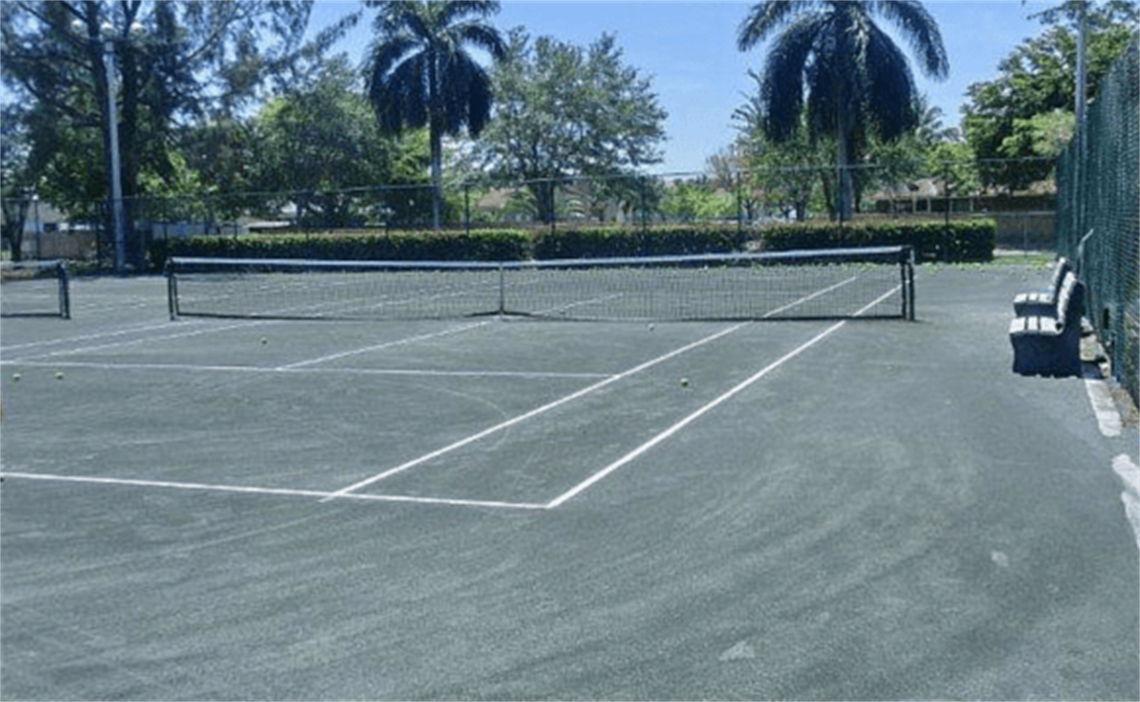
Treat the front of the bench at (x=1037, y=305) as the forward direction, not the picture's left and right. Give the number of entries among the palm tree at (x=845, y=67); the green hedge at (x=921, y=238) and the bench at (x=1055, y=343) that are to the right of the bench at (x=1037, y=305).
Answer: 2

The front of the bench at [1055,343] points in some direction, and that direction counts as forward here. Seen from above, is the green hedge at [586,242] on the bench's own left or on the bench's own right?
on the bench's own right

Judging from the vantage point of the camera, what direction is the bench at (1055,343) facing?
facing to the left of the viewer

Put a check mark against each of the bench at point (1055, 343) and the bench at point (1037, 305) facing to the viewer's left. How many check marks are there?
2

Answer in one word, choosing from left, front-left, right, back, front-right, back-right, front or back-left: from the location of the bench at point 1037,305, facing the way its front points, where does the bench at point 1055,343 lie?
left

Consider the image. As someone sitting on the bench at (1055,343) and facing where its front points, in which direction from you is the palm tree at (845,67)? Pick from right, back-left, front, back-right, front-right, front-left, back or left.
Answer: right

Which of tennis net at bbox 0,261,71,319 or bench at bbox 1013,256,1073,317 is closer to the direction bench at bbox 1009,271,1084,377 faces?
the tennis net

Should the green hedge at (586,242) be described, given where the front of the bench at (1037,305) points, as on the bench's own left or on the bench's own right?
on the bench's own right

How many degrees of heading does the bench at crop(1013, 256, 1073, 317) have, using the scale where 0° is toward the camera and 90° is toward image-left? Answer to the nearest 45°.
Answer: approximately 90°

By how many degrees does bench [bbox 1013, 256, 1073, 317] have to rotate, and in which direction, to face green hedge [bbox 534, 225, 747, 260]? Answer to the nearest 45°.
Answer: approximately 45° to its right

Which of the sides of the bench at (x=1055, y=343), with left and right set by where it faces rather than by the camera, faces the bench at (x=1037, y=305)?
right

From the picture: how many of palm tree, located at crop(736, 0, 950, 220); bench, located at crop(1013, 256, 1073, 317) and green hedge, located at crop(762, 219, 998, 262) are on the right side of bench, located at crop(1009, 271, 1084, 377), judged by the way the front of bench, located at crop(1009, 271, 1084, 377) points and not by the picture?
3
